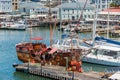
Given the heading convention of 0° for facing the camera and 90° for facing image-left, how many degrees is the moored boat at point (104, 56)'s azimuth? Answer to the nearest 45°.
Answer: approximately 90°

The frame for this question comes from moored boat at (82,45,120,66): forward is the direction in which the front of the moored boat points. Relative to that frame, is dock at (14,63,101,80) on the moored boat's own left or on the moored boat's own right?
on the moored boat's own left
